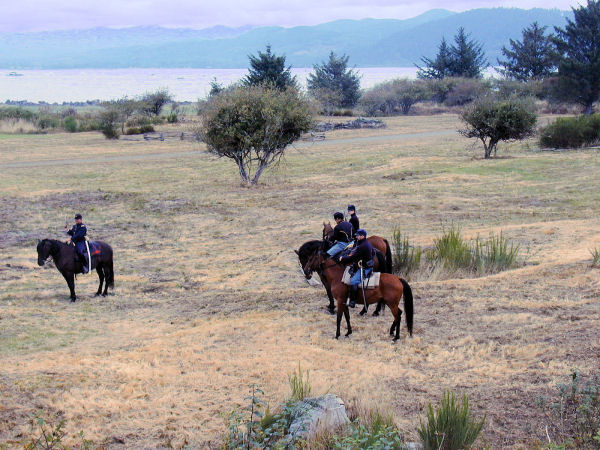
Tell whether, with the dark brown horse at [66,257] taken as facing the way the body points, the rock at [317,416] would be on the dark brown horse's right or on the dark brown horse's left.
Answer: on the dark brown horse's left

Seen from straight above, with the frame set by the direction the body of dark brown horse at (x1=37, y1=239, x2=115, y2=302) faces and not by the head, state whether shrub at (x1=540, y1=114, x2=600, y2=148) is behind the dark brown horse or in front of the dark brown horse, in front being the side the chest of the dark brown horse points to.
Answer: behind

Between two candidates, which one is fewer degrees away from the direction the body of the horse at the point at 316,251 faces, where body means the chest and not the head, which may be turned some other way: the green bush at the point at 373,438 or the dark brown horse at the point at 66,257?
the dark brown horse

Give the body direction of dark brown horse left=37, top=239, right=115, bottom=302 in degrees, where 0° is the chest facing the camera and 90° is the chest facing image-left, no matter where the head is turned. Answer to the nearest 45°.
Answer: approximately 90°

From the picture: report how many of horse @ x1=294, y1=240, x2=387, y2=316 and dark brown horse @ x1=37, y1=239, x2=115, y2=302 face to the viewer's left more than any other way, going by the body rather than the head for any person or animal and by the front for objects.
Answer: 2

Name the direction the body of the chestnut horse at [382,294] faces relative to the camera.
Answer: to the viewer's left

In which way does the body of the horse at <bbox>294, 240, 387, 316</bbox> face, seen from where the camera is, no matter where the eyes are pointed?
to the viewer's left

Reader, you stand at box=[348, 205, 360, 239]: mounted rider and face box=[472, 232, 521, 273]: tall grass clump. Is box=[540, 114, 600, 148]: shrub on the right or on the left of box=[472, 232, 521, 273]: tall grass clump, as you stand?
left

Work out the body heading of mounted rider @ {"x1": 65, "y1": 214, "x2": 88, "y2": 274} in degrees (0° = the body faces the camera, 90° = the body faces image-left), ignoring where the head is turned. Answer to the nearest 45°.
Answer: approximately 45°

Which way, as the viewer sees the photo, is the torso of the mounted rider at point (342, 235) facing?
to the viewer's left

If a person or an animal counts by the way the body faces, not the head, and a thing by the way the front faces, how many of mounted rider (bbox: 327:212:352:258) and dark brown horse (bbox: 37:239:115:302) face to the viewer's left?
2

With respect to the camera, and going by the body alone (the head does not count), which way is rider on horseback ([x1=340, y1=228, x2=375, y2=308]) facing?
to the viewer's left
